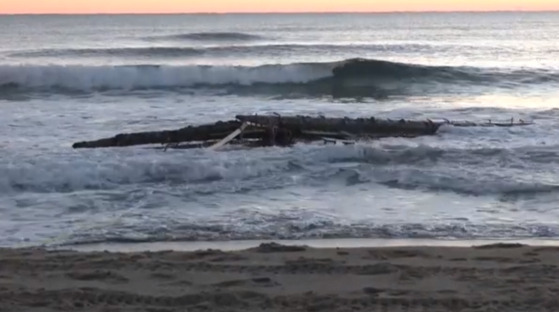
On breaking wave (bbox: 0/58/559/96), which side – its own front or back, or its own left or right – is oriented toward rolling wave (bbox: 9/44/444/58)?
back

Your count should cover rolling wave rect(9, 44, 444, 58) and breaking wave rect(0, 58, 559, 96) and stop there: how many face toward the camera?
2

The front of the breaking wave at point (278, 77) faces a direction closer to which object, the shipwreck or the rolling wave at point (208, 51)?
the shipwreck

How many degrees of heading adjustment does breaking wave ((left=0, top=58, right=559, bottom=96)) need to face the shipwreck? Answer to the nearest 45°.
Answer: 0° — it already faces it

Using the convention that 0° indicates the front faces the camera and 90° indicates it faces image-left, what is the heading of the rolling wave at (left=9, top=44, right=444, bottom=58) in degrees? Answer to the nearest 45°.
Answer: approximately 0°

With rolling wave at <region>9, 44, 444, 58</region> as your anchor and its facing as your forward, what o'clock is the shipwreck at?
The shipwreck is roughly at 12 o'clock from the rolling wave.

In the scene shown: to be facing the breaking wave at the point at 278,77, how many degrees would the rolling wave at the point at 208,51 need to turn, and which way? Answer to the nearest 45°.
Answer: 0° — it already faces it

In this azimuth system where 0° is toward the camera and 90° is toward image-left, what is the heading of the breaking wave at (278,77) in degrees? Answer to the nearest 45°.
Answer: approximately 0°
